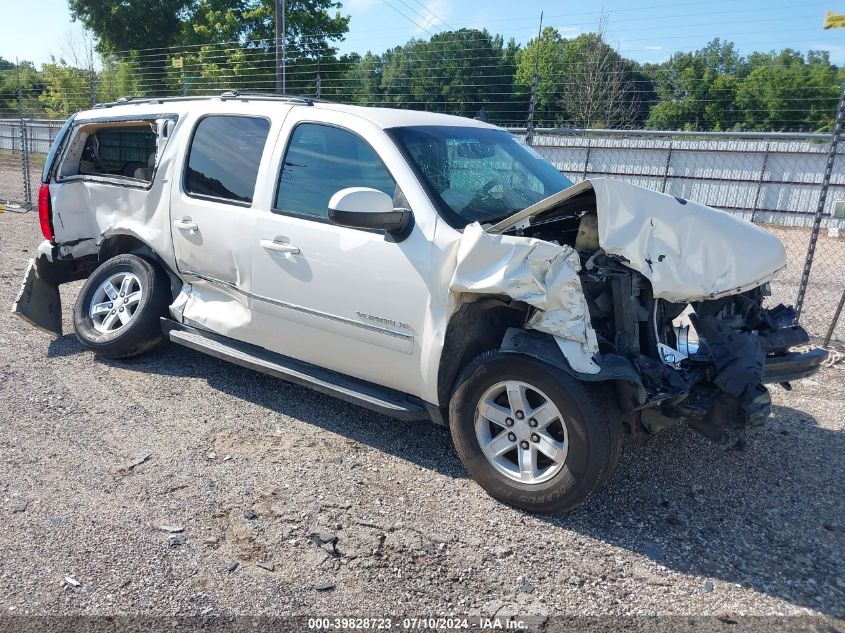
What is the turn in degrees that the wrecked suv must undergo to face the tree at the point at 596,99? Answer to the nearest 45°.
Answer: approximately 135° to its left

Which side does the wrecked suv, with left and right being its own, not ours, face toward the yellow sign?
left

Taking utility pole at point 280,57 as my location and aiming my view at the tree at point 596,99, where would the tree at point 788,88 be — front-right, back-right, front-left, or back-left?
front-right

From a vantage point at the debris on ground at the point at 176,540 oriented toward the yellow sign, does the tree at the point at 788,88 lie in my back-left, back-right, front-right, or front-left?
front-left
